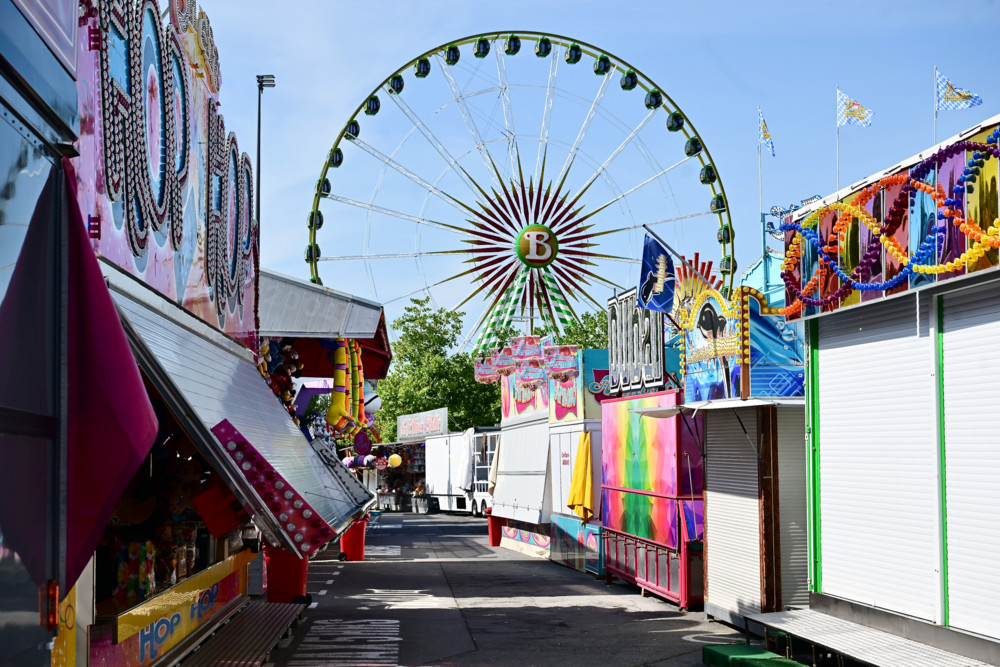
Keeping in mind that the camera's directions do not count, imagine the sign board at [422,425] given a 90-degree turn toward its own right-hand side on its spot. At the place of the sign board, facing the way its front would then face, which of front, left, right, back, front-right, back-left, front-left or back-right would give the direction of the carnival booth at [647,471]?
back-left

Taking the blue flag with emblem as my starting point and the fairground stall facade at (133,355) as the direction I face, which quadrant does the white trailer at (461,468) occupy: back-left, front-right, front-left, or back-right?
back-right

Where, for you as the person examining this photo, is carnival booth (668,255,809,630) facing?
facing the viewer and to the left of the viewer

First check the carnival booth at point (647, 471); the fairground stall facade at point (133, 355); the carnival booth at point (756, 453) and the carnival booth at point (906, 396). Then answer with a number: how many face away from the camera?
0

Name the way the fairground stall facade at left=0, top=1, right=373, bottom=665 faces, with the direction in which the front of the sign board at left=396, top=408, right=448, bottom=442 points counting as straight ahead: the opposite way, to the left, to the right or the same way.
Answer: to the left

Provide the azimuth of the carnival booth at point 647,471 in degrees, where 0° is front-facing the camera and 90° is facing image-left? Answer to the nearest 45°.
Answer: approximately 45°

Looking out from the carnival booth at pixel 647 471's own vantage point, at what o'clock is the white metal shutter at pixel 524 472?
The white metal shutter is roughly at 4 o'clock from the carnival booth.

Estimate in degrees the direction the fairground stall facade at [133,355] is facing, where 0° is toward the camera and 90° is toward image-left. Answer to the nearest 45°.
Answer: approximately 315°

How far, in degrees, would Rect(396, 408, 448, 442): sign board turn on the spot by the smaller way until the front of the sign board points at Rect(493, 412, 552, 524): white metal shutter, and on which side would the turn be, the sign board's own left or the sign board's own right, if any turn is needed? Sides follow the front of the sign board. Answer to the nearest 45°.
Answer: approximately 45° to the sign board's own left

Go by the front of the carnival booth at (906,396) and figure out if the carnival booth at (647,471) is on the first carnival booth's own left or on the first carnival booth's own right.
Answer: on the first carnival booth's own right

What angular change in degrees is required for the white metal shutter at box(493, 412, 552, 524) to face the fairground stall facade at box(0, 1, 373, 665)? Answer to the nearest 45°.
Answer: approximately 45° to its left
